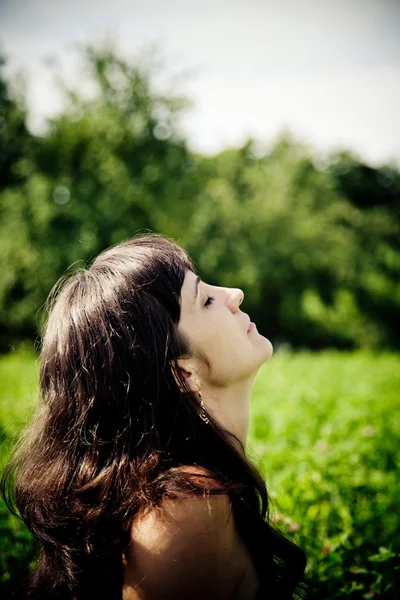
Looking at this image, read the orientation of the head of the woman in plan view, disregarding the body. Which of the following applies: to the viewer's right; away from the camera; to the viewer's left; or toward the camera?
to the viewer's right

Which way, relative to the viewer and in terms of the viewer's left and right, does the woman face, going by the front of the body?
facing to the right of the viewer
